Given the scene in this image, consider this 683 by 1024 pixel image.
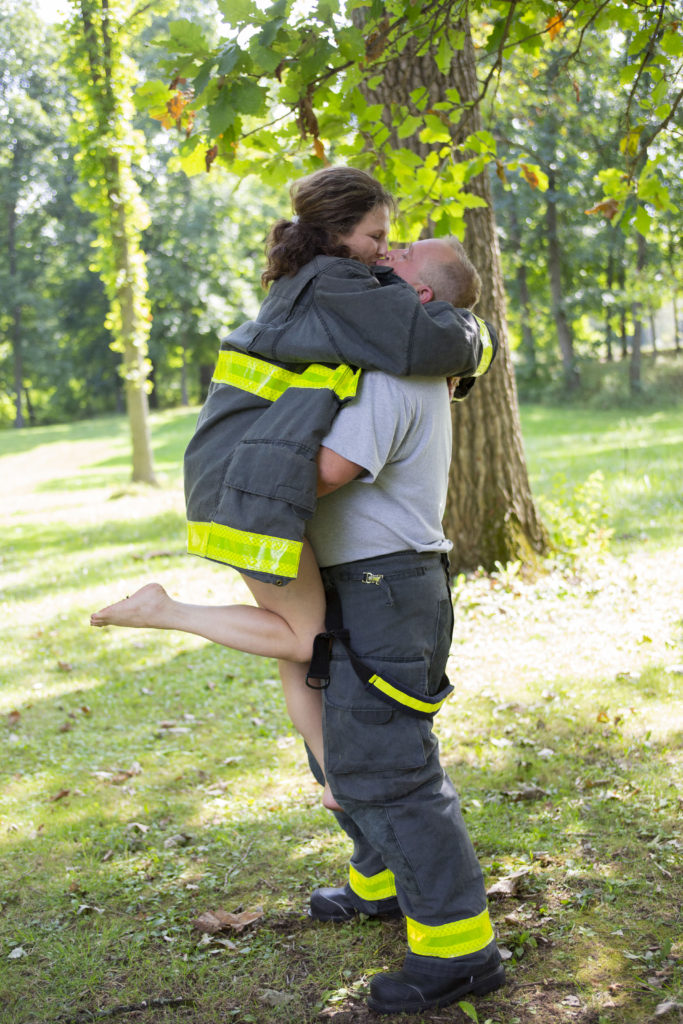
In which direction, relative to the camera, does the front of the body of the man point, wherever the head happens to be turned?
to the viewer's left

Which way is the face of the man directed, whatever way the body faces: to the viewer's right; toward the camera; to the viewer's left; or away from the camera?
to the viewer's left

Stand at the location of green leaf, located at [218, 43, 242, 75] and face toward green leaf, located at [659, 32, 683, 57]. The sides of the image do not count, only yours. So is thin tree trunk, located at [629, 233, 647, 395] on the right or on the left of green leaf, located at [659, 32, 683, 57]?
left

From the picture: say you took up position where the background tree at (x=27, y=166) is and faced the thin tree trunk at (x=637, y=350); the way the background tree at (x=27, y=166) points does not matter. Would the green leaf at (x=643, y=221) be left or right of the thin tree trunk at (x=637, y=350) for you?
right

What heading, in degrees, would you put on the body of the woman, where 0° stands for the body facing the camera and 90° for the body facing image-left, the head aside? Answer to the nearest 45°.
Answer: approximately 270°

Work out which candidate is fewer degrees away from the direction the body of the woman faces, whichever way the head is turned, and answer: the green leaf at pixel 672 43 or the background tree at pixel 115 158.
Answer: the green leaf
